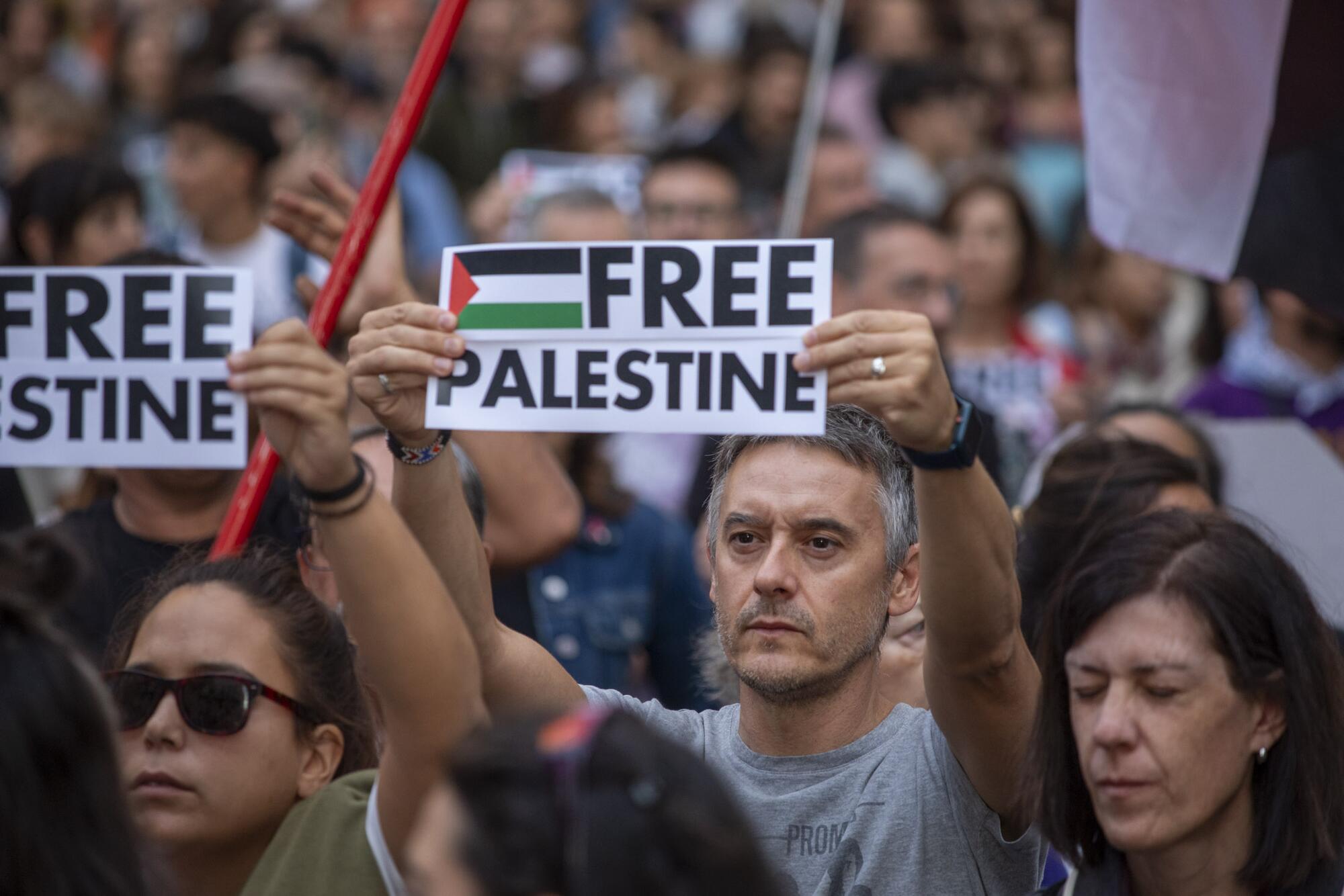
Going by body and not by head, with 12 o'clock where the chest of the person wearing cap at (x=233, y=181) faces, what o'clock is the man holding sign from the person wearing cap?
The man holding sign is roughly at 10 o'clock from the person wearing cap.

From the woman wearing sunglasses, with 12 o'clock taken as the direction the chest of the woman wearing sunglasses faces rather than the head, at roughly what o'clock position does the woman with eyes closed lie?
The woman with eyes closed is roughly at 8 o'clock from the woman wearing sunglasses.

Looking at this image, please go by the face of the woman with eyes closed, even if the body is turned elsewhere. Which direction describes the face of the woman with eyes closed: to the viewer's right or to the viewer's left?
to the viewer's left

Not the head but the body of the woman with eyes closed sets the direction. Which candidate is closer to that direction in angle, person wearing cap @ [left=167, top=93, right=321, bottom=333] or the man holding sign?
the man holding sign

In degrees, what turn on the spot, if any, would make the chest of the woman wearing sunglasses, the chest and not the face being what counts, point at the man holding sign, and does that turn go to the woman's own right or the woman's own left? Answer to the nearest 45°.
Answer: approximately 135° to the woman's own left

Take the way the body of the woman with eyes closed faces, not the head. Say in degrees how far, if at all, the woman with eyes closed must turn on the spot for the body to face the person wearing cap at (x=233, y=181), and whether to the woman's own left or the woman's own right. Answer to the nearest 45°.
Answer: approximately 90° to the woman's own right

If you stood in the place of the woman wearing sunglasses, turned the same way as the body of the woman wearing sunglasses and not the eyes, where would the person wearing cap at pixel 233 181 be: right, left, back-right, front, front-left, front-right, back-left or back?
back-right
